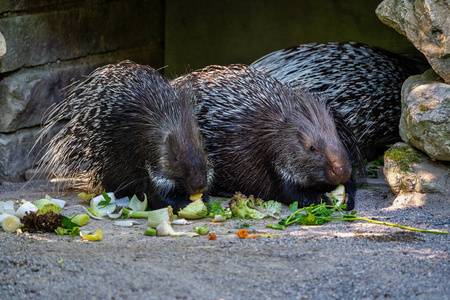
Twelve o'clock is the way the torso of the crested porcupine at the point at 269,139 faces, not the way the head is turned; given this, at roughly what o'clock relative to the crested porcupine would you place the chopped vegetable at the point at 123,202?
The chopped vegetable is roughly at 4 o'clock from the crested porcupine.

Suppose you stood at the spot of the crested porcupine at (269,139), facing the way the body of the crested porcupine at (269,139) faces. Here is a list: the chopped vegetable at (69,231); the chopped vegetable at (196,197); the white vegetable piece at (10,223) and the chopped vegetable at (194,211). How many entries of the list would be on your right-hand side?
4

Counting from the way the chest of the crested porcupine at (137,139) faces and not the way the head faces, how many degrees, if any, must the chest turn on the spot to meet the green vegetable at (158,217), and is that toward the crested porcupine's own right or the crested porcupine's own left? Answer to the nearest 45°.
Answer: approximately 45° to the crested porcupine's own right

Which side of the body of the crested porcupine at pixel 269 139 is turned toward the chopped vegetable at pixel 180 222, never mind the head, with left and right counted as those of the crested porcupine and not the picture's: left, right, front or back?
right

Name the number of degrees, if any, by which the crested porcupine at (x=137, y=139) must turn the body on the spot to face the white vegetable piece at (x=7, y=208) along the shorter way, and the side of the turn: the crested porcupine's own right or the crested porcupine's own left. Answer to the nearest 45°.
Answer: approximately 135° to the crested porcupine's own right

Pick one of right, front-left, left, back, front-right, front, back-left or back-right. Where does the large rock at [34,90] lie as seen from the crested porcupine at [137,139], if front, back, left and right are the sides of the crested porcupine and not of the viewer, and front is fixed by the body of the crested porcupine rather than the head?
back

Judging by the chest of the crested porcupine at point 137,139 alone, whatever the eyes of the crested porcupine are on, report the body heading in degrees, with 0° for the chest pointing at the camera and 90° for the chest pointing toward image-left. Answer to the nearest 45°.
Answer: approximately 315°
